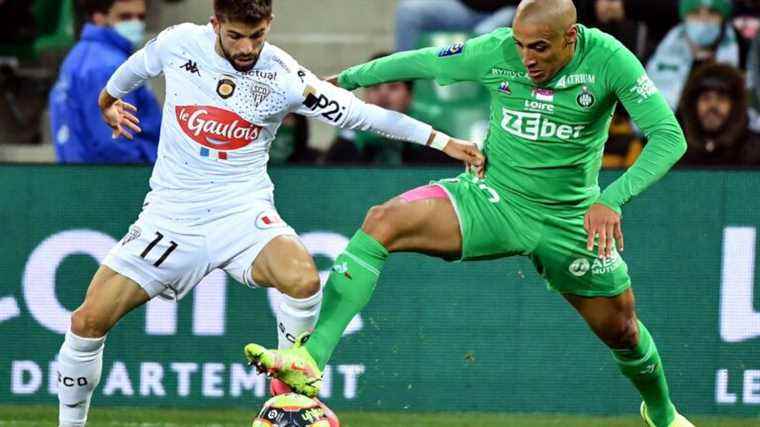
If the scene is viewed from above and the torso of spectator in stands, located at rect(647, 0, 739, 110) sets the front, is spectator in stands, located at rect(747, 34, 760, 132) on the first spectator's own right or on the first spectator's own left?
on the first spectator's own left

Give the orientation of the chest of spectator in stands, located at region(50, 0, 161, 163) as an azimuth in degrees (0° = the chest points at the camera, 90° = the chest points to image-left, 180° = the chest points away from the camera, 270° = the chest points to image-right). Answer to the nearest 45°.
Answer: approximately 315°

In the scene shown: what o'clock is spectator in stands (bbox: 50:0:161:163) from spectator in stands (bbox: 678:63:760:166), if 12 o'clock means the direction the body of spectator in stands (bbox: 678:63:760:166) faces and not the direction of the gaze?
spectator in stands (bbox: 50:0:161:163) is roughly at 2 o'clock from spectator in stands (bbox: 678:63:760:166).

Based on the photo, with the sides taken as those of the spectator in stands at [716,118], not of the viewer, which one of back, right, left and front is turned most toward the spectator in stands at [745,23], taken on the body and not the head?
back

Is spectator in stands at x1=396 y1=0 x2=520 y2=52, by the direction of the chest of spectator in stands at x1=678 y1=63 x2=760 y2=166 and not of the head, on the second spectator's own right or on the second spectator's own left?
on the second spectator's own right

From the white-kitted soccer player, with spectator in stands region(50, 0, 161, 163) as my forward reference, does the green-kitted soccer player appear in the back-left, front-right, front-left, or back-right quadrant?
back-right

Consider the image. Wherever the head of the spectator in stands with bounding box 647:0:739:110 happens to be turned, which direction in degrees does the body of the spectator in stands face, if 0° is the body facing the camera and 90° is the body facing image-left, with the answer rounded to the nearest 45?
approximately 0°
